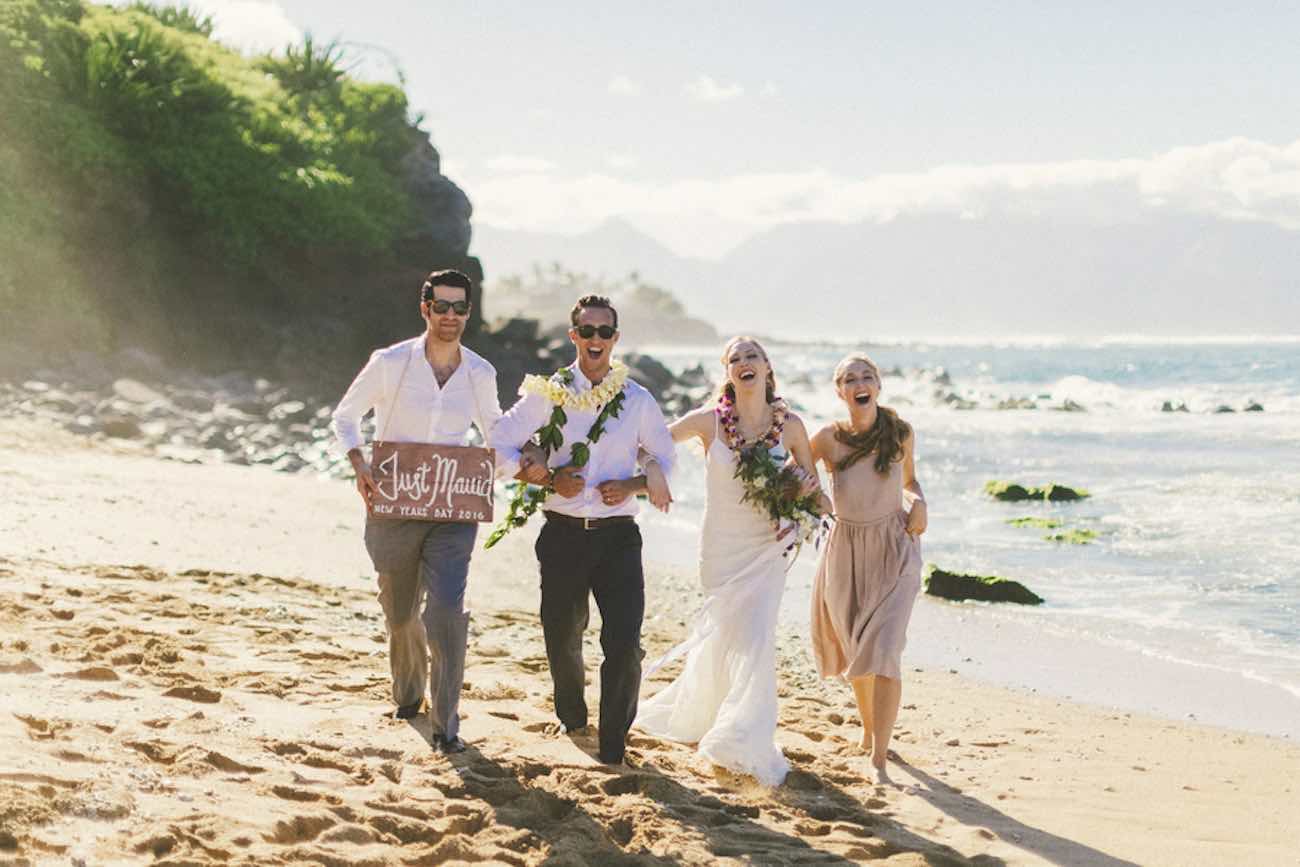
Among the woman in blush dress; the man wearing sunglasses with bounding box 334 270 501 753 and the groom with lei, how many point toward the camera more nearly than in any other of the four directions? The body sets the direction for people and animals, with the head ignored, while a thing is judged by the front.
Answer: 3

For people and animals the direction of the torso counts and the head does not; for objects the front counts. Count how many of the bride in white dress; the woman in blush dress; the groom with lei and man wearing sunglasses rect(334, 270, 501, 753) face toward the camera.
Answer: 4

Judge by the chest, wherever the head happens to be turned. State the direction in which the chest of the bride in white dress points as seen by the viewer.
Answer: toward the camera

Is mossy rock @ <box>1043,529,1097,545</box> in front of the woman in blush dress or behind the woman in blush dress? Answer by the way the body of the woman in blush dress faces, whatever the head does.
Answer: behind

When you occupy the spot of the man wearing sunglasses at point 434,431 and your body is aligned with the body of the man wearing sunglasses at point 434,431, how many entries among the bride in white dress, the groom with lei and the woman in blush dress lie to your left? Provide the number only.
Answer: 3

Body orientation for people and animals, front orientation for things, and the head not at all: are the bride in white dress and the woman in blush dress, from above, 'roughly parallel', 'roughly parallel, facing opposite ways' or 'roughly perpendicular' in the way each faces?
roughly parallel

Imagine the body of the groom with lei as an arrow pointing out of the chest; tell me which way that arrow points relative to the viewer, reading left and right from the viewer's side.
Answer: facing the viewer

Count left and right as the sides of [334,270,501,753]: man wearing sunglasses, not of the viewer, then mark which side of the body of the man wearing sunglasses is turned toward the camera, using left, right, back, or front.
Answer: front

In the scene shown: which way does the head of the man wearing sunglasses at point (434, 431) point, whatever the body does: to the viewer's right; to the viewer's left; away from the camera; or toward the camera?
toward the camera

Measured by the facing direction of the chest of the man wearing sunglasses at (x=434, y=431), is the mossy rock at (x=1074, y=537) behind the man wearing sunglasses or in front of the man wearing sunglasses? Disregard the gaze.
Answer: behind

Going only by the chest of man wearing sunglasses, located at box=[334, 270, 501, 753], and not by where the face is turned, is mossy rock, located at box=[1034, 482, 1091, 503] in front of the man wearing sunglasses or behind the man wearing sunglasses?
behind

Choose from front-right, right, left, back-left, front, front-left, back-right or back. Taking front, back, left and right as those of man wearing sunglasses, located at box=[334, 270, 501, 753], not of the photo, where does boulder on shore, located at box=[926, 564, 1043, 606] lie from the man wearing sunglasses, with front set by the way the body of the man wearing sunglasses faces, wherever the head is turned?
back-left

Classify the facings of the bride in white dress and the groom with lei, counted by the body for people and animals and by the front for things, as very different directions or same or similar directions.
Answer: same or similar directions

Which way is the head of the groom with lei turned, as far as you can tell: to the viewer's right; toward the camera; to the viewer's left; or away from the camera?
toward the camera

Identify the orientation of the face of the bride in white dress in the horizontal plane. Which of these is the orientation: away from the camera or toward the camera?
toward the camera
